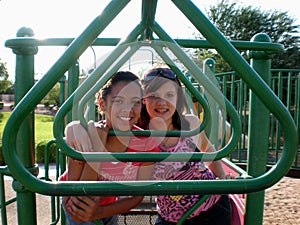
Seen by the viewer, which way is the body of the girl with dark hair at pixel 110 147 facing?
toward the camera

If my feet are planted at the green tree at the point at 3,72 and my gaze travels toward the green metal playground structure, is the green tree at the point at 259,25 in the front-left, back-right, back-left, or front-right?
front-left

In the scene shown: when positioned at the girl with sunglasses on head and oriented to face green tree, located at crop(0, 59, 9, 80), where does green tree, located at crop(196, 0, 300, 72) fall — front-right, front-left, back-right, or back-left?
front-right

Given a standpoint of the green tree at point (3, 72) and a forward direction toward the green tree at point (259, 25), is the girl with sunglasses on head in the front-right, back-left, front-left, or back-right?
front-right

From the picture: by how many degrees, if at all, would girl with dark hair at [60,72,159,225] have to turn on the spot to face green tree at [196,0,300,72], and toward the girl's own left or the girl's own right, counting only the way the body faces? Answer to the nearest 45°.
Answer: approximately 135° to the girl's own left

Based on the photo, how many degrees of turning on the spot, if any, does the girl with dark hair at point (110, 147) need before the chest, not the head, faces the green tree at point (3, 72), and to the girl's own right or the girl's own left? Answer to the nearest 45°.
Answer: approximately 180°
